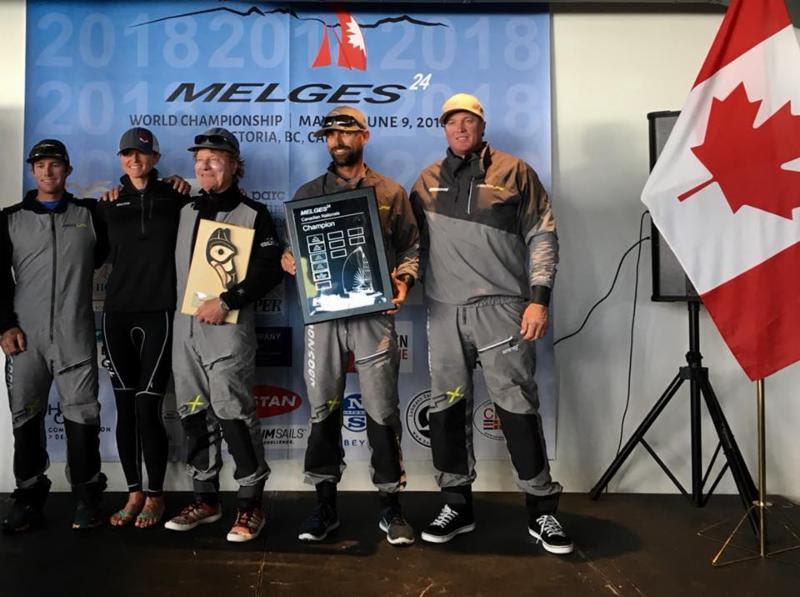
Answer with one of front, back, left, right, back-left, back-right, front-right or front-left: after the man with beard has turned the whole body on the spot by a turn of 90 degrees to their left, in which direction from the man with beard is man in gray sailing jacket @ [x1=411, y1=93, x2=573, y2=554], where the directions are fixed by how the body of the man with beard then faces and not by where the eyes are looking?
front

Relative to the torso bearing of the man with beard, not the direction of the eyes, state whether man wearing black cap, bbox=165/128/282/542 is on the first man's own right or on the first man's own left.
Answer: on the first man's own right

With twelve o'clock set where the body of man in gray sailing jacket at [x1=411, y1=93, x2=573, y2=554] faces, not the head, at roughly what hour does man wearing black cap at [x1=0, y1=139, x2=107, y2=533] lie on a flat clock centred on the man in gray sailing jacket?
The man wearing black cap is roughly at 3 o'clock from the man in gray sailing jacket.

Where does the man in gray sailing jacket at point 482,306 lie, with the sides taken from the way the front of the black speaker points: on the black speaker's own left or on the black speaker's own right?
on the black speaker's own right

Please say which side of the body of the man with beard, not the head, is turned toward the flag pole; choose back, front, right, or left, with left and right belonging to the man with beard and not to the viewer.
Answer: left

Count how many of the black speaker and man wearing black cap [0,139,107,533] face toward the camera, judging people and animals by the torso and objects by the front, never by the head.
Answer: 2
